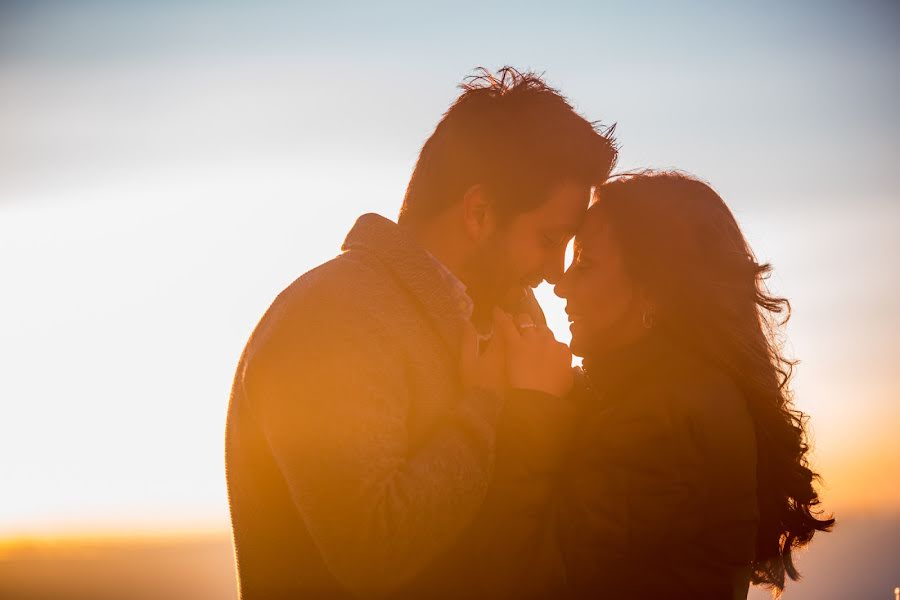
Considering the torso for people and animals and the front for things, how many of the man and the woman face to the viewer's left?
1

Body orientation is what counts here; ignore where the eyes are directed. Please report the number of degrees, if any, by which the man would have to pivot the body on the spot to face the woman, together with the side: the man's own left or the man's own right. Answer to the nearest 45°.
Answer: approximately 45° to the man's own left

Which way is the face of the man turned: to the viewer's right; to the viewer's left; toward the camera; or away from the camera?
to the viewer's right

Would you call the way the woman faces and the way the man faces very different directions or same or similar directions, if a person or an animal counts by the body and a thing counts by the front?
very different directions

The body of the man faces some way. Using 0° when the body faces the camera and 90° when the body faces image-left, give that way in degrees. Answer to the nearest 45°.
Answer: approximately 270°

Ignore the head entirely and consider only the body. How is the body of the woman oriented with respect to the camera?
to the viewer's left
